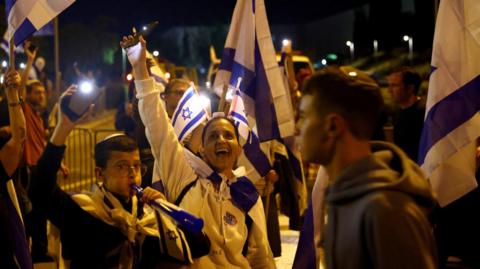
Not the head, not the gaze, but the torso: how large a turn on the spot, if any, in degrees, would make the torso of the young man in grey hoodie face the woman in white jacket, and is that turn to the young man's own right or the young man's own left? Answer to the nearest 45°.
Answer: approximately 45° to the young man's own right

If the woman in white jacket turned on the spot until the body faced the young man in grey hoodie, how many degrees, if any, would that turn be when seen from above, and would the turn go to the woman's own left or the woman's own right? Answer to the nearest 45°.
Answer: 0° — they already face them

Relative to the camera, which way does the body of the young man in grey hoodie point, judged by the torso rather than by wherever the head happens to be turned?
to the viewer's left

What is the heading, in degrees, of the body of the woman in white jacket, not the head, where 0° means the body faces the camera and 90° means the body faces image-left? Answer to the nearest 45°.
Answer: approximately 0°

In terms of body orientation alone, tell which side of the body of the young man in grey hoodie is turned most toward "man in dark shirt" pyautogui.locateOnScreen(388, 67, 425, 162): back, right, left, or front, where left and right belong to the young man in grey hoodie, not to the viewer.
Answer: right

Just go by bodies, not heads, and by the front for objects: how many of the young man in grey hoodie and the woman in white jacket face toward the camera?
1

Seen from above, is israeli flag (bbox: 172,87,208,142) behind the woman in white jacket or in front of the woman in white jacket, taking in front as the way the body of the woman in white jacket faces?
behind

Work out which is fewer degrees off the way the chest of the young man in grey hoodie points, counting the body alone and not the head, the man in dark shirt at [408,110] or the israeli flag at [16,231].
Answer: the israeli flag

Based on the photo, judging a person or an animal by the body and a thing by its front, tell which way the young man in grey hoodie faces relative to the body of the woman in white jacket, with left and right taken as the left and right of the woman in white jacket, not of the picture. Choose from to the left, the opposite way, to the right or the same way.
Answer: to the right

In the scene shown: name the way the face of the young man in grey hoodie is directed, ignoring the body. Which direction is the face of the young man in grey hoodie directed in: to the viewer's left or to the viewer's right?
to the viewer's left

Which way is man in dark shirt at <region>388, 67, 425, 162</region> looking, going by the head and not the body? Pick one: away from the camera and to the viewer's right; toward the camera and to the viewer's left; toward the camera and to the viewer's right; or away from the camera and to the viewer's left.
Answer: toward the camera and to the viewer's left
